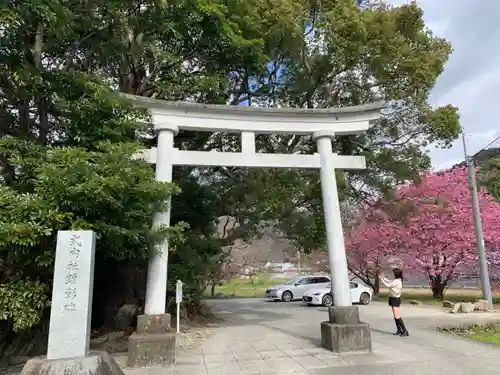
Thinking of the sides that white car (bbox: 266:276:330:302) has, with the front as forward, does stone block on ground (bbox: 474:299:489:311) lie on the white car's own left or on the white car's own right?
on the white car's own left

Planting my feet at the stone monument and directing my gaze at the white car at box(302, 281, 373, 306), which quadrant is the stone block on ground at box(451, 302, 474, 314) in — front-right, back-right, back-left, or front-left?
front-right

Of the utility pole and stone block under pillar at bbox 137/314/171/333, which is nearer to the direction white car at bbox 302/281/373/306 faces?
the stone block under pillar

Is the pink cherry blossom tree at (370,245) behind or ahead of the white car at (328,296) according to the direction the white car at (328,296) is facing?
behind

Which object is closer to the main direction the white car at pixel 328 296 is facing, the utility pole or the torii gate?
the torii gate

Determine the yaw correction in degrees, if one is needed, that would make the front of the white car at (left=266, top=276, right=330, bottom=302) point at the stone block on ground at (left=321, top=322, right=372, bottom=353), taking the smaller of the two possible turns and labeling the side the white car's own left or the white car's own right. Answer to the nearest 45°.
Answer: approximately 45° to the white car's own left

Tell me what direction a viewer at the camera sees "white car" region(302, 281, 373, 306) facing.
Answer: facing the viewer and to the left of the viewer

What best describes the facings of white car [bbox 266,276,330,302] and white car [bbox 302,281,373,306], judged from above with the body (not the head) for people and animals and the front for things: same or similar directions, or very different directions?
same or similar directions

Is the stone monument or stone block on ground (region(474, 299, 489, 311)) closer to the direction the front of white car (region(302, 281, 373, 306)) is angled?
the stone monument

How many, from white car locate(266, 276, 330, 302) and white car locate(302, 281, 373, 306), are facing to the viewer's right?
0

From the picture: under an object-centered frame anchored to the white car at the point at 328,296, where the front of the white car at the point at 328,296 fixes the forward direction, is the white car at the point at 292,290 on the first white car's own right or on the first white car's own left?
on the first white car's own right

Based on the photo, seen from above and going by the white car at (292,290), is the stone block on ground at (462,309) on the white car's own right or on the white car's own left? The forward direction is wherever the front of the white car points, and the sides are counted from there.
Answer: on the white car's own left
